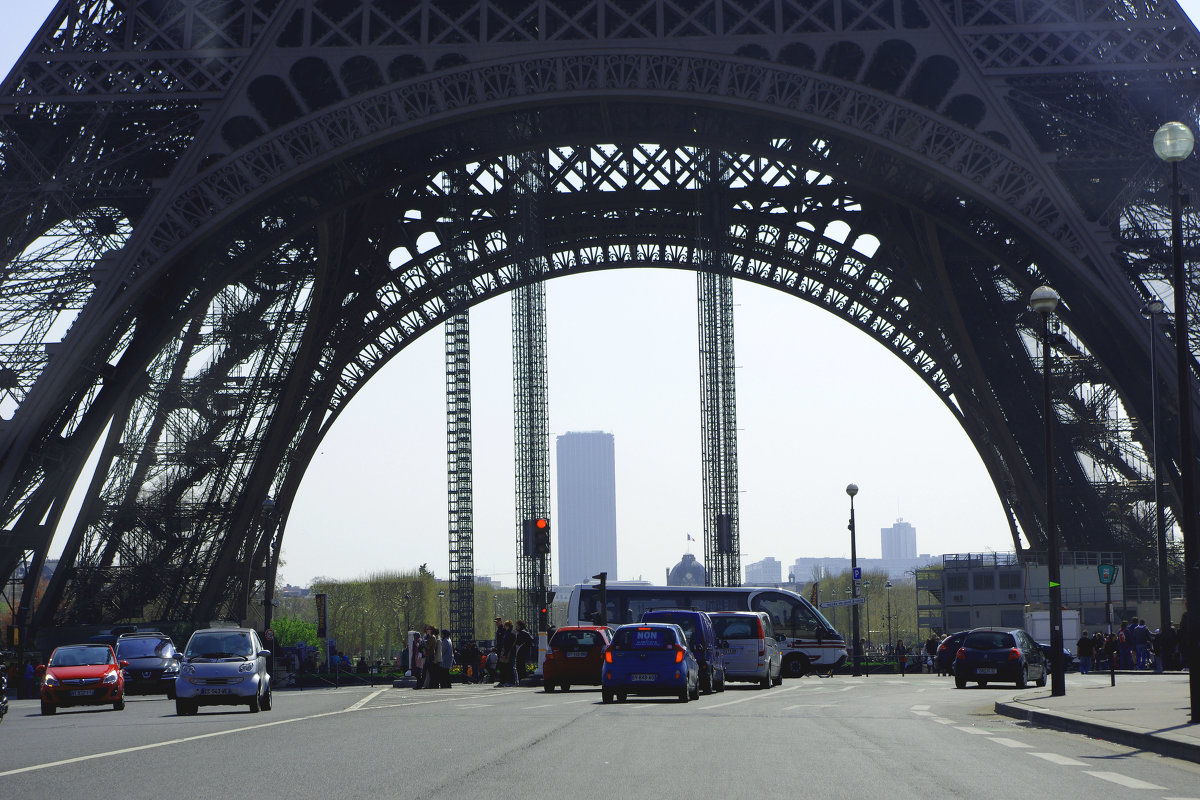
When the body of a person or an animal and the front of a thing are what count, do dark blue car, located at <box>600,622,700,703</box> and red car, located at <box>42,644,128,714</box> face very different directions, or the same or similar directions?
very different directions

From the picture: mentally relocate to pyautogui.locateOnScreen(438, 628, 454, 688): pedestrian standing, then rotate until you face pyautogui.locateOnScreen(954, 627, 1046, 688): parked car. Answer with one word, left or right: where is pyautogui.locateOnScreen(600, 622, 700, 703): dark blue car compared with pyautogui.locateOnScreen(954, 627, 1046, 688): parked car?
right

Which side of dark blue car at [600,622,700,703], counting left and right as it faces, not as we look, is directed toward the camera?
back

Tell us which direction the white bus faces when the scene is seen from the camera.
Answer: facing to the right of the viewer

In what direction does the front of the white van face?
away from the camera

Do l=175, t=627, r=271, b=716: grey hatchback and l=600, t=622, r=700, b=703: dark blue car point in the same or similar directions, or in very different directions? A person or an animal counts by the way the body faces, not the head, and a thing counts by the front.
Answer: very different directions
